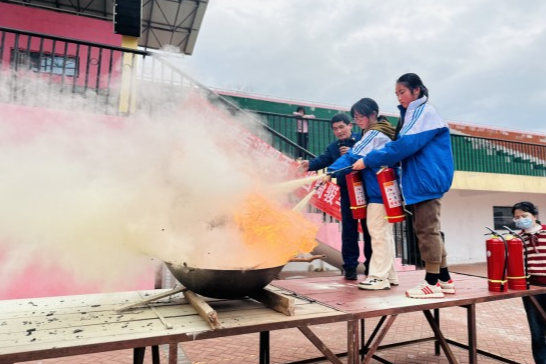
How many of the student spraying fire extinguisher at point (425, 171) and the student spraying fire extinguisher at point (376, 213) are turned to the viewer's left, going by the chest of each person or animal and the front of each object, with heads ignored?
2

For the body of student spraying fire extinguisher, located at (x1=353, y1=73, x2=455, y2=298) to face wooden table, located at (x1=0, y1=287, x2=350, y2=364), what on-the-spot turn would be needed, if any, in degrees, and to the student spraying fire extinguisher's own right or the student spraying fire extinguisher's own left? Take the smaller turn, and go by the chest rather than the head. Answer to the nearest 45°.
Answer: approximately 45° to the student spraying fire extinguisher's own left

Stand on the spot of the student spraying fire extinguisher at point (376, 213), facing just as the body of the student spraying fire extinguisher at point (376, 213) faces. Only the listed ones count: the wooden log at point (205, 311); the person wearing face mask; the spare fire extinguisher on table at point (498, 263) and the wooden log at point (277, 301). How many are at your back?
2

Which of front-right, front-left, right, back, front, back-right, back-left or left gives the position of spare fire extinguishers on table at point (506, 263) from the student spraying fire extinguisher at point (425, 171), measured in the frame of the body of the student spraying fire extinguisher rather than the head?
back-right

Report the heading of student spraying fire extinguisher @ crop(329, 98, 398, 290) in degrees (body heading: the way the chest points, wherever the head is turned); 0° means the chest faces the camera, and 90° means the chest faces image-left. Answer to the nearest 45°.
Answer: approximately 90°

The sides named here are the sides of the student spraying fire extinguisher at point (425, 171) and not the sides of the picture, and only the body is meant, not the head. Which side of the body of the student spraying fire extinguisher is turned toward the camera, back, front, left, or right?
left

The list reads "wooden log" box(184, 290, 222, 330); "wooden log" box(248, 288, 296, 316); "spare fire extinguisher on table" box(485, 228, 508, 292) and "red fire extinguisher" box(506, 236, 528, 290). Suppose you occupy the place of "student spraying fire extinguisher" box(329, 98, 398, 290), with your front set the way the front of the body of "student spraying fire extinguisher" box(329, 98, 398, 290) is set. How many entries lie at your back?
2

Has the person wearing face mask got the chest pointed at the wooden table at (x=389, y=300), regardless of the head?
yes
